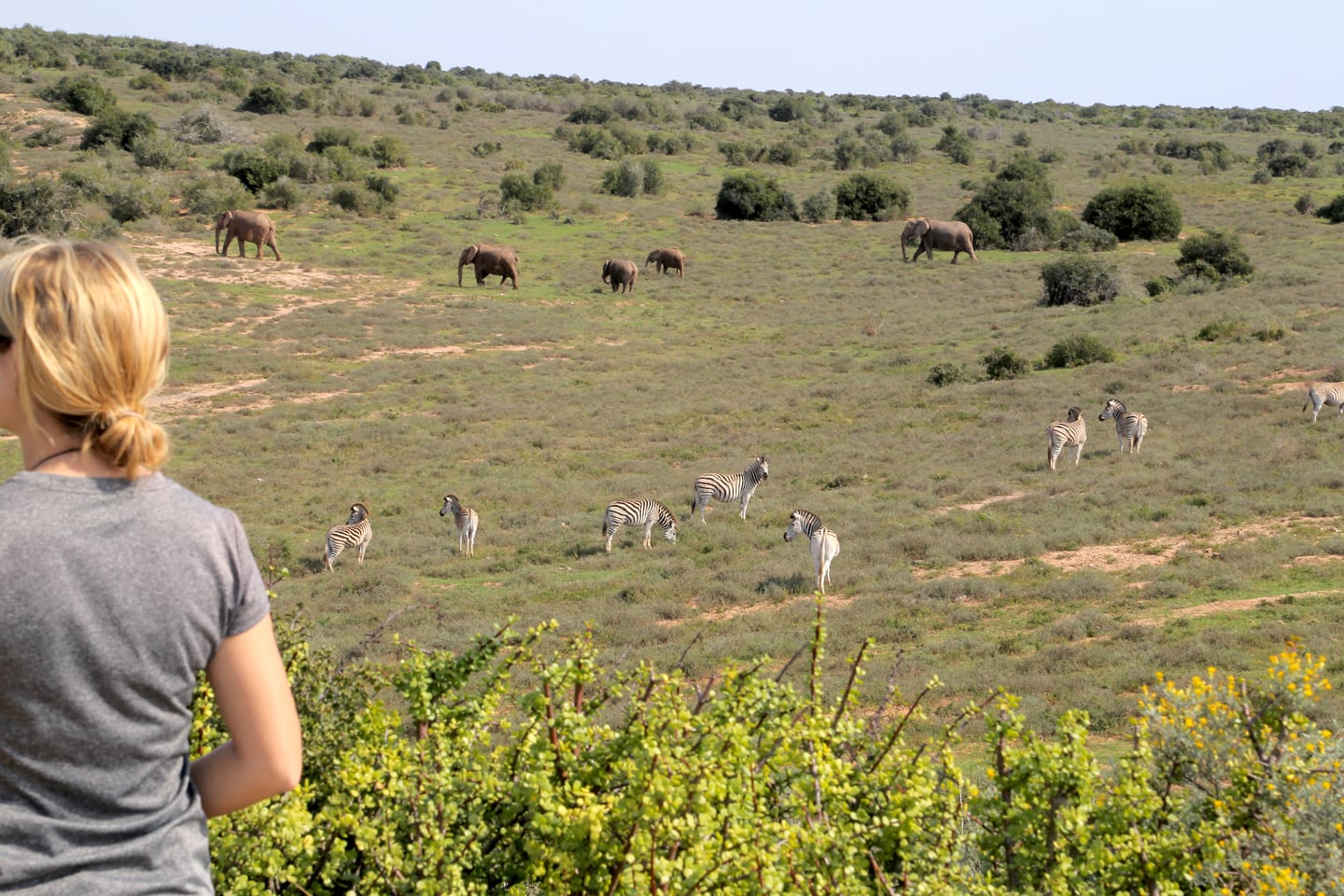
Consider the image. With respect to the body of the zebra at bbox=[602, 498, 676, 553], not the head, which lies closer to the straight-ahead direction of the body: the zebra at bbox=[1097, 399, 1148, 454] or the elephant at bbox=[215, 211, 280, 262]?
the zebra

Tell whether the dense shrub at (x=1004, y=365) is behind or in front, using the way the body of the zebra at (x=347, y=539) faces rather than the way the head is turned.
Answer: in front

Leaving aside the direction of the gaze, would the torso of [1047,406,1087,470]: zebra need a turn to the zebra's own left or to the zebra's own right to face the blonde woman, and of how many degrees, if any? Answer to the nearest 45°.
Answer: approximately 135° to the zebra's own right

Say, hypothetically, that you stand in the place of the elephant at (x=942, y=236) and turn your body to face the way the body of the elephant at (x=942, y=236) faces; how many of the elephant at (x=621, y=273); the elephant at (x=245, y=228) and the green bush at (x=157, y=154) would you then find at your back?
0

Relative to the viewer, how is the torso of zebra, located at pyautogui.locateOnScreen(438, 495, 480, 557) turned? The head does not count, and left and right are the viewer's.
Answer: facing away from the viewer and to the left of the viewer

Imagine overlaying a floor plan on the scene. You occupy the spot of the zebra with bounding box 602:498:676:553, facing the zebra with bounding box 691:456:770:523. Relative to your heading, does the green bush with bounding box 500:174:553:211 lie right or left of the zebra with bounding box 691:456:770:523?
left

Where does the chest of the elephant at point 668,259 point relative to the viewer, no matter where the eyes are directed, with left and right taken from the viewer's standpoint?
facing to the left of the viewer

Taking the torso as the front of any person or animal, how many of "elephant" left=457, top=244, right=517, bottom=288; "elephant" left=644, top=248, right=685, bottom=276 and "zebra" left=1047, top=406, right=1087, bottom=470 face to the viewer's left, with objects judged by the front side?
2

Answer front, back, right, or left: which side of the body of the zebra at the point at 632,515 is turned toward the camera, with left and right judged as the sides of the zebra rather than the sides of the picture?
right

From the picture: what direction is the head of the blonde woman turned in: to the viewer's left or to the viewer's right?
to the viewer's left

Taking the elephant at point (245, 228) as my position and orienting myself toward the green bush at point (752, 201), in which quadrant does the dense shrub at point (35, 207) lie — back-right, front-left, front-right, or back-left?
back-left

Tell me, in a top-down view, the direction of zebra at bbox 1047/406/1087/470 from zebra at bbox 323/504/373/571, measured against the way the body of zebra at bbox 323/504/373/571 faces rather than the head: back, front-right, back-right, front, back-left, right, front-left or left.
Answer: front-right

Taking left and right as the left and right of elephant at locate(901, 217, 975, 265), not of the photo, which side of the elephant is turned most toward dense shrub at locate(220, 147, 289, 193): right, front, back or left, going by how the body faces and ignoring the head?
front

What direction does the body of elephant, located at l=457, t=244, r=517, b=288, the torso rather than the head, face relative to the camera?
to the viewer's left

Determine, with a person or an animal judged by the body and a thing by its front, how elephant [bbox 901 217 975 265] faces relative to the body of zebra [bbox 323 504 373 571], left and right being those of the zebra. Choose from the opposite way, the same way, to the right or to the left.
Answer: to the left
